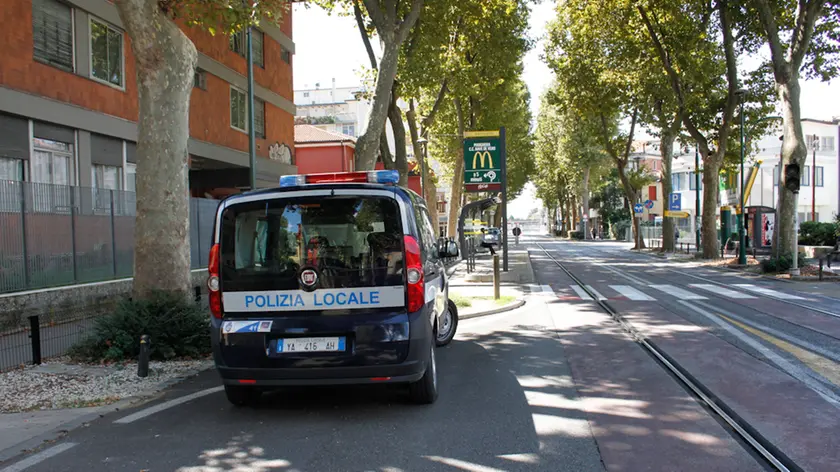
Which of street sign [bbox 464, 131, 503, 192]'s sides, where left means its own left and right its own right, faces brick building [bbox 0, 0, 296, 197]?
right

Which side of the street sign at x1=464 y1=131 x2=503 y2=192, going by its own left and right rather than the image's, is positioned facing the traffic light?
left

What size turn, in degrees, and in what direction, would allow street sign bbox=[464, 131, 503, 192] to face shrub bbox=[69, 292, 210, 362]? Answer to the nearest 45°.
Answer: approximately 45° to its right

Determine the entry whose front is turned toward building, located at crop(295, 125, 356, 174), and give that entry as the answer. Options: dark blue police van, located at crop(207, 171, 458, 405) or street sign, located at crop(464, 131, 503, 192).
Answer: the dark blue police van

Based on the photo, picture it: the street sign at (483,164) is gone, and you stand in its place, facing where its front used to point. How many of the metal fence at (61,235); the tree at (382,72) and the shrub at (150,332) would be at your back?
0

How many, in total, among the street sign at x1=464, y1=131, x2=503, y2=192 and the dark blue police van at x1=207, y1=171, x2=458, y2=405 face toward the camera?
1

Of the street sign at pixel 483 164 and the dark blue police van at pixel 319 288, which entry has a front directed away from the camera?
the dark blue police van

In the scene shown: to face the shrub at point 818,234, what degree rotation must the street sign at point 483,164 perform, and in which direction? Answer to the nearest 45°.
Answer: approximately 135° to its left

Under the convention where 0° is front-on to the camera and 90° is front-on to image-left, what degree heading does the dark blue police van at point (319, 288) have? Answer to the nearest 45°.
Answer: approximately 180°

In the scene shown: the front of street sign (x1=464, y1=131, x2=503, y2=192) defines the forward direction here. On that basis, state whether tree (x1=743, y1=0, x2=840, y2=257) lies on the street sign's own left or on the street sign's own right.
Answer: on the street sign's own left

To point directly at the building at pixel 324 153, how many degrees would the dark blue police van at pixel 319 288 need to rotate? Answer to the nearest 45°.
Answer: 0° — it already faces it

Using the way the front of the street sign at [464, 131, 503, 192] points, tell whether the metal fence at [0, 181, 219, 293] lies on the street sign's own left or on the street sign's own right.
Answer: on the street sign's own right

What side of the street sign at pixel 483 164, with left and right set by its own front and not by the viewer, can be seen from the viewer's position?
front

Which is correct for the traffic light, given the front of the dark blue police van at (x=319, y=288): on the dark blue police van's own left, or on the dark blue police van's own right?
on the dark blue police van's own right

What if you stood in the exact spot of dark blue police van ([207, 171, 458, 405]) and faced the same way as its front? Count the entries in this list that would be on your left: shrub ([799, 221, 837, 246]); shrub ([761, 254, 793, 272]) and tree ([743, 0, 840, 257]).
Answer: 0

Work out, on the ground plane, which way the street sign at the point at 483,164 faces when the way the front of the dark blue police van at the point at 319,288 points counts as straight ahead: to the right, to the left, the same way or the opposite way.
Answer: the opposite way
